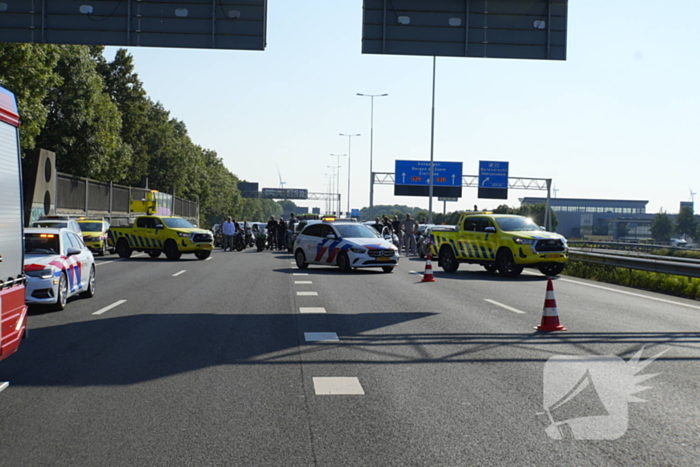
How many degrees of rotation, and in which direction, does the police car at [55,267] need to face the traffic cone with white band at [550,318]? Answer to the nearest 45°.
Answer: approximately 90° to its left

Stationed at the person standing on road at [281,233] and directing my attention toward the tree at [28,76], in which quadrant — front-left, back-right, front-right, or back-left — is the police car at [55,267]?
front-left

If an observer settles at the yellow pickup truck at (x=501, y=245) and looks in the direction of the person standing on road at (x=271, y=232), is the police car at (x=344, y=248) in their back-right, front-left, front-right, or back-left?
front-left

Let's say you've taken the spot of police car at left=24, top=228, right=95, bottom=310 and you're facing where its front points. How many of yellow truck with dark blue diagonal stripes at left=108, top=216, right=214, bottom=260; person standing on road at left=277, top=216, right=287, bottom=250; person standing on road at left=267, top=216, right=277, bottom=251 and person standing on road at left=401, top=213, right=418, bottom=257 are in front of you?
0

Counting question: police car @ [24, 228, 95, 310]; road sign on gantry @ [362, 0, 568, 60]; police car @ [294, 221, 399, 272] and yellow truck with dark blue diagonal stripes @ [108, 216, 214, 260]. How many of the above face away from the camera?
1

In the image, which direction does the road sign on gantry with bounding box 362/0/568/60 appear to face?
away from the camera

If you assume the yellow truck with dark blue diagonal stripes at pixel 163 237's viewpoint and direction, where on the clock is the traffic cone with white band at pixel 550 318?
The traffic cone with white band is roughly at 1 o'clock from the yellow truck with dark blue diagonal stripes.

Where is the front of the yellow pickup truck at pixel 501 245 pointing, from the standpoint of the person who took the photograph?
facing the viewer and to the right of the viewer

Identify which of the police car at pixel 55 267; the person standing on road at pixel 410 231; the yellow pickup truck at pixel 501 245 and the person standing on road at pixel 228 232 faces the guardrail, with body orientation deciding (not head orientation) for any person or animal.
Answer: the yellow pickup truck

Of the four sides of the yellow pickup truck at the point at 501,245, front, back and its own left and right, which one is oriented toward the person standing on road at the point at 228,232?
back

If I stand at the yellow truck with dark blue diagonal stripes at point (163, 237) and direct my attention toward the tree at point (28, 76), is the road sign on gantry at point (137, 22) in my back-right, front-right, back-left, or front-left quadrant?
back-left

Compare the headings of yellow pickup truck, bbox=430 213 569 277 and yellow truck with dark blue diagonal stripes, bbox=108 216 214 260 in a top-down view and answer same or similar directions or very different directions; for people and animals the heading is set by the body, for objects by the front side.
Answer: same or similar directions

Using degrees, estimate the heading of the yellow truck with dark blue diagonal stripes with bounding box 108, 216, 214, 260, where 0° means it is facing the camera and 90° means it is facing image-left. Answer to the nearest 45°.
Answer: approximately 315°

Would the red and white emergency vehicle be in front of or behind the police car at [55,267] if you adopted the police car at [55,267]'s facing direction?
in front

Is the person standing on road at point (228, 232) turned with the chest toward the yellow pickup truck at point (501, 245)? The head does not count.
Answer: no
